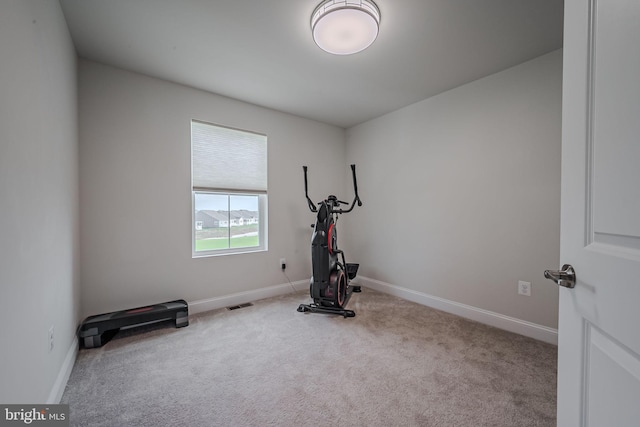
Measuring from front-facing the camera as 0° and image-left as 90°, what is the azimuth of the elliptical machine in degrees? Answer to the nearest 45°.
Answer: approximately 45°

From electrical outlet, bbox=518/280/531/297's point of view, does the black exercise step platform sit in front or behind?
in front

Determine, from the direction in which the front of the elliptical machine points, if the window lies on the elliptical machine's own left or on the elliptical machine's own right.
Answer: on the elliptical machine's own right

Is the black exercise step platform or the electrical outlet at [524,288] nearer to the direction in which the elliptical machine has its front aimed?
the black exercise step platform

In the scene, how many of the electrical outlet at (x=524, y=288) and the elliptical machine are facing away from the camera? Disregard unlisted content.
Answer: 0

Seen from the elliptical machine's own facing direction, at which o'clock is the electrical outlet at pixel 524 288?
The electrical outlet is roughly at 8 o'clock from the elliptical machine.

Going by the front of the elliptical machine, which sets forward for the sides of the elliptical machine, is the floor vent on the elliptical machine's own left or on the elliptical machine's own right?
on the elliptical machine's own right

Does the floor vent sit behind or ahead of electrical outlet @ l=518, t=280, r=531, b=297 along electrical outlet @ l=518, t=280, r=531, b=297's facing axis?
ahead

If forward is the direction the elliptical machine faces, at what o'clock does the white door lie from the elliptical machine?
The white door is roughly at 10 o'clock from the elliptical machine.

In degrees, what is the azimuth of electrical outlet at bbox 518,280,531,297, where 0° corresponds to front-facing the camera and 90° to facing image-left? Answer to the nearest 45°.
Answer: approximately 45°
